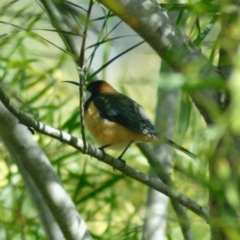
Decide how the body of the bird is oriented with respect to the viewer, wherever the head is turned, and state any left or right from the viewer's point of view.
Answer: facing to the left of the viewer
